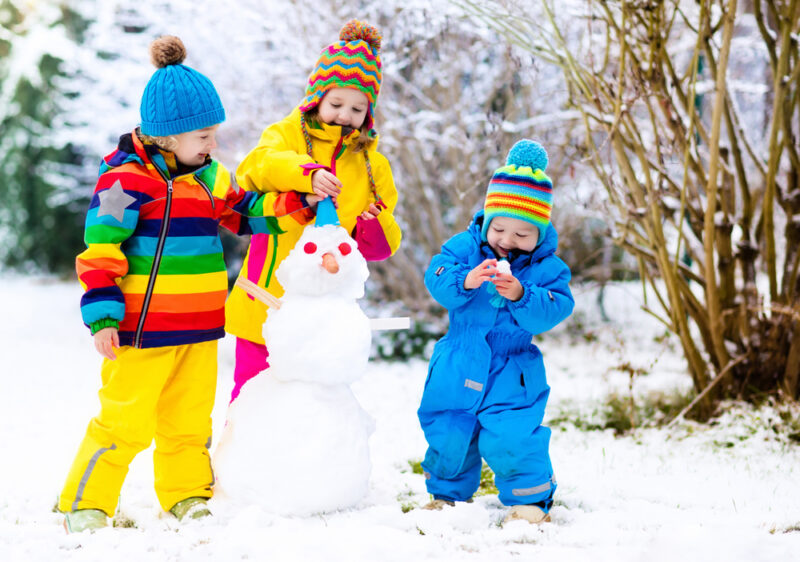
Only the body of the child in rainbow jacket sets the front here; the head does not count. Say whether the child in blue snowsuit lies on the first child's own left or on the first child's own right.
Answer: on the first child's own left

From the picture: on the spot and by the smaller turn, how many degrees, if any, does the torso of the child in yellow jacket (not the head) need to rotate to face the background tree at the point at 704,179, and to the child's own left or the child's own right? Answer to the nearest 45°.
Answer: approximately 135° to the child's own left

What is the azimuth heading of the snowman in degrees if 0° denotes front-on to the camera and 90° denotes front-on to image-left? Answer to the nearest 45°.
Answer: approximately 0°
